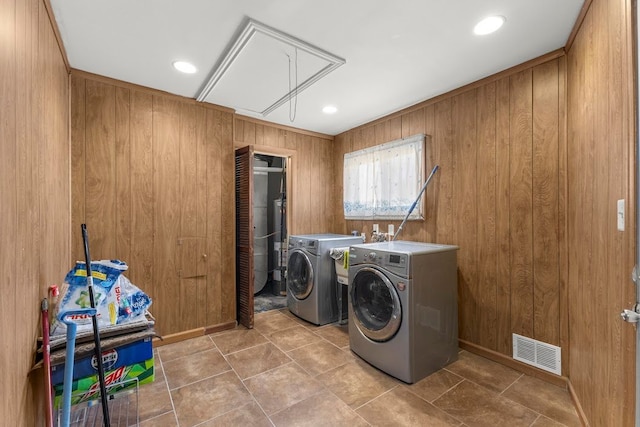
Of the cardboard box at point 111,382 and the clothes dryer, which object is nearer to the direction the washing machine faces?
the cardboard box

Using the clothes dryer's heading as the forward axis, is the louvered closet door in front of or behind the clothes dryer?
in front

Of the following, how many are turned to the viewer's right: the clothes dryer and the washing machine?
0

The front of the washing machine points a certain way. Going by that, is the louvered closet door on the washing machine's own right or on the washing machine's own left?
on the washing machine's own right

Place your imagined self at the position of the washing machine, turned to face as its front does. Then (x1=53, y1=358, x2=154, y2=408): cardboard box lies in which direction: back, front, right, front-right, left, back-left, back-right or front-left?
front

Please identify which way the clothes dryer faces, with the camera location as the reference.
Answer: facing the viewer and to the left of the viewer

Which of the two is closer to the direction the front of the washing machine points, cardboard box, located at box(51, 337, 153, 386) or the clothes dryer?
the cardboard box

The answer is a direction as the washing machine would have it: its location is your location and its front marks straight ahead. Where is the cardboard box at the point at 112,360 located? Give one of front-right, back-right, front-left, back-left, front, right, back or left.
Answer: front

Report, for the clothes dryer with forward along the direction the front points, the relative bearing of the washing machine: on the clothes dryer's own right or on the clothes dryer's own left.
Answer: on the clothes dryer's own left
